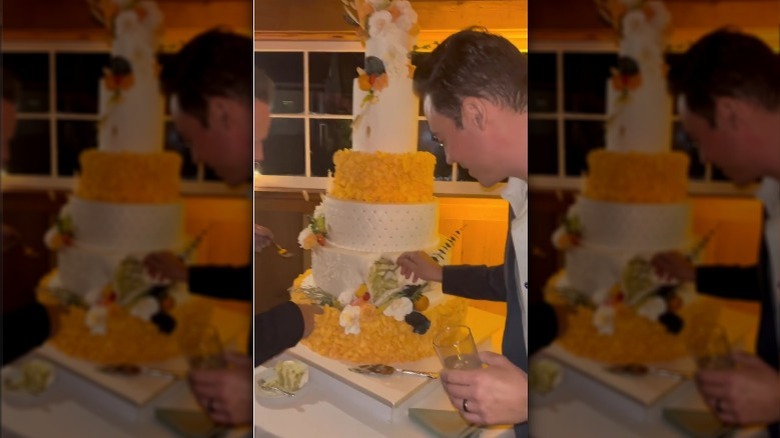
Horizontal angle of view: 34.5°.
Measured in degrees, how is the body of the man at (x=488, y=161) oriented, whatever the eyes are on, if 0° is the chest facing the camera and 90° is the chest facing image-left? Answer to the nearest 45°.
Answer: approximately 90°
